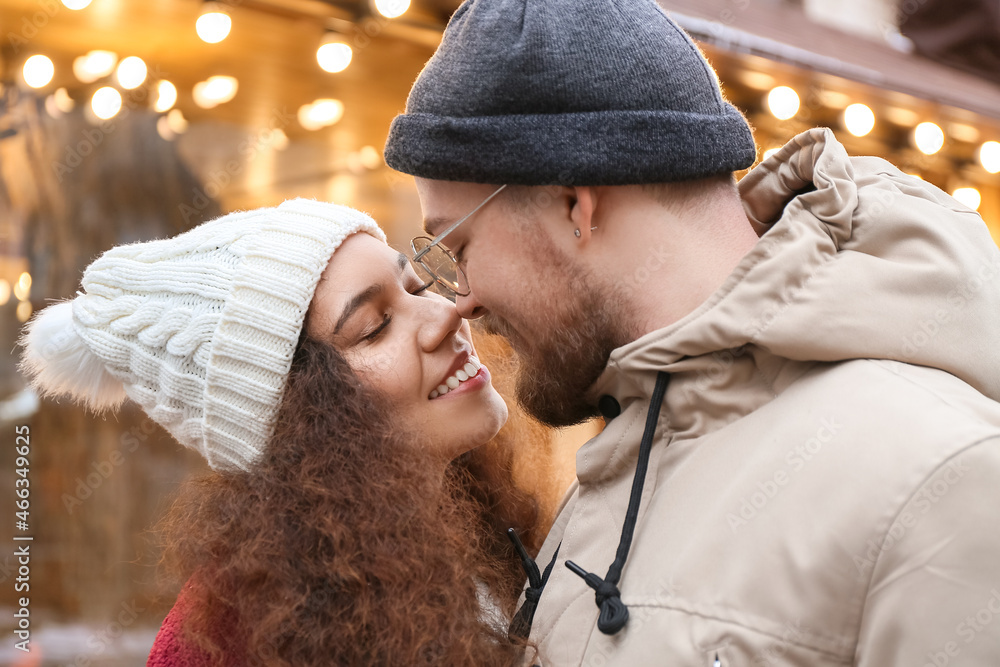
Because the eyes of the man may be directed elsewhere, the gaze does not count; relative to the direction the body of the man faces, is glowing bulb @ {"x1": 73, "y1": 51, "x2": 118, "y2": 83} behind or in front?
in front

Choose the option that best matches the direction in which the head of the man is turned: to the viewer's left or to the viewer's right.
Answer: to the viewer's left

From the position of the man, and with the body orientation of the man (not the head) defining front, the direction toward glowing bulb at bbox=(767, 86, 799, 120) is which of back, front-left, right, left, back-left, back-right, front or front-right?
right

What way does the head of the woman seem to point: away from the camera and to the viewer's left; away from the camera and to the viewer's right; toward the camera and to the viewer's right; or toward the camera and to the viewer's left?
toward the camera and to the viewer's right

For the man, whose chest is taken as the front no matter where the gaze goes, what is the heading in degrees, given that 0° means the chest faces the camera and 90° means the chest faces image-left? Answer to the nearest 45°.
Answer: approximately 90°

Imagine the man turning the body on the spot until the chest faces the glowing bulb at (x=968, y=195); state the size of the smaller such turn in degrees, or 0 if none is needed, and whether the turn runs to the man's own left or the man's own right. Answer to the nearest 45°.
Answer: approximately 90° to the man's own right

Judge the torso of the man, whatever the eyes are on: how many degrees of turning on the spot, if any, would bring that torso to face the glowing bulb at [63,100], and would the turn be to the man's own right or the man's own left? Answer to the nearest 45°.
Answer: approximately 45° to the man's own right

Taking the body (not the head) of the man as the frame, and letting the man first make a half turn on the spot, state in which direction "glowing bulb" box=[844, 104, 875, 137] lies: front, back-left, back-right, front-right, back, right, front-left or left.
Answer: left

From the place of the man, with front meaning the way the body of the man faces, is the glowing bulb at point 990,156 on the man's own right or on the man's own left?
on the man's own right
